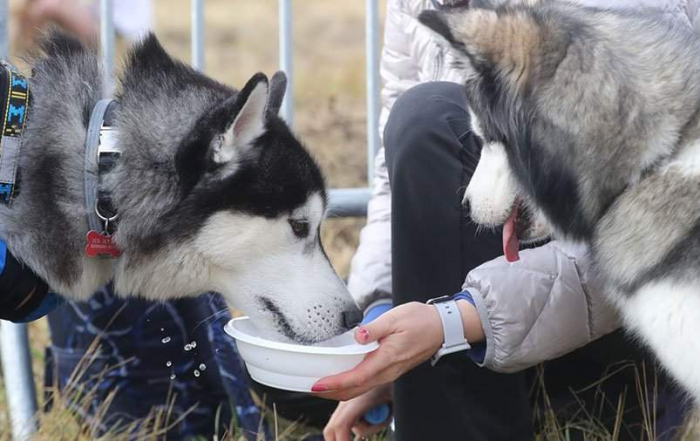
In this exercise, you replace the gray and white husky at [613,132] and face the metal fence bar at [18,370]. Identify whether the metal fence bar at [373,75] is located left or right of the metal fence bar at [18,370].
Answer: right

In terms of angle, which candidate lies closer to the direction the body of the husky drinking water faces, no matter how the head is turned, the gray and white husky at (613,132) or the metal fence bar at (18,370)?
the gray and white husky

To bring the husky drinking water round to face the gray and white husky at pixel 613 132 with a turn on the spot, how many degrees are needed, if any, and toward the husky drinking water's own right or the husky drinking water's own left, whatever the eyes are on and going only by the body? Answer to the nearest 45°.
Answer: approximately 45° to the husky drinking water's own right

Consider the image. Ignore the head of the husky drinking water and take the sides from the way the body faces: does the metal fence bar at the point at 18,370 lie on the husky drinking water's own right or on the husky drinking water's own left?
on the husky drinking water's own left

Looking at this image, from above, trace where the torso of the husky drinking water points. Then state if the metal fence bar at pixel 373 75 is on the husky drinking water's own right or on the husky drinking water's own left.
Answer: on the husky drinking water's own left

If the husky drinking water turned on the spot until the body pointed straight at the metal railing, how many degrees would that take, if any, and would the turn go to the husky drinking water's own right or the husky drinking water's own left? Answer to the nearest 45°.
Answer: approximately 90° to the husky drinking water's own left

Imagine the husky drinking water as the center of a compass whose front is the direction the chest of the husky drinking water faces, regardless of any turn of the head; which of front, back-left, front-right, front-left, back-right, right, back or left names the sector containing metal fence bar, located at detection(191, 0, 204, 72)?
left

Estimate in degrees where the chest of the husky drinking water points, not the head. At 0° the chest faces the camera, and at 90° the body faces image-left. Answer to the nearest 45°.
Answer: approximately 270°

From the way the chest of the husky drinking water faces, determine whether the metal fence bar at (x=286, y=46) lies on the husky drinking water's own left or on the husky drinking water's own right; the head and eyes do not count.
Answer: on the husky drinking water's own left
